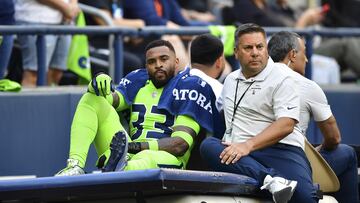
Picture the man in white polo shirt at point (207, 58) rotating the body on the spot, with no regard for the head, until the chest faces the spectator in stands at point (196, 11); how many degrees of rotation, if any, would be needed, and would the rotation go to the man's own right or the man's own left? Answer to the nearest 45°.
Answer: approximately 45° to the man's own left

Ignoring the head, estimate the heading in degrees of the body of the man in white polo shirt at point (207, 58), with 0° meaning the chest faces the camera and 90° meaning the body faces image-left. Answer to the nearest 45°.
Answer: approximately 225°

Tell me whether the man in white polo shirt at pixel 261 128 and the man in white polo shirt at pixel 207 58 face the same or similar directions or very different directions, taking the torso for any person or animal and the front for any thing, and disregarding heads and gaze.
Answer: very different directions

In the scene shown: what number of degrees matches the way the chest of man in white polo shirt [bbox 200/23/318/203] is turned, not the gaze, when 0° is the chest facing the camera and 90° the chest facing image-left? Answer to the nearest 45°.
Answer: approximately 45°

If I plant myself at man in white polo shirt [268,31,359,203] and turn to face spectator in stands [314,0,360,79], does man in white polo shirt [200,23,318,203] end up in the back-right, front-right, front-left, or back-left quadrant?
back-left
